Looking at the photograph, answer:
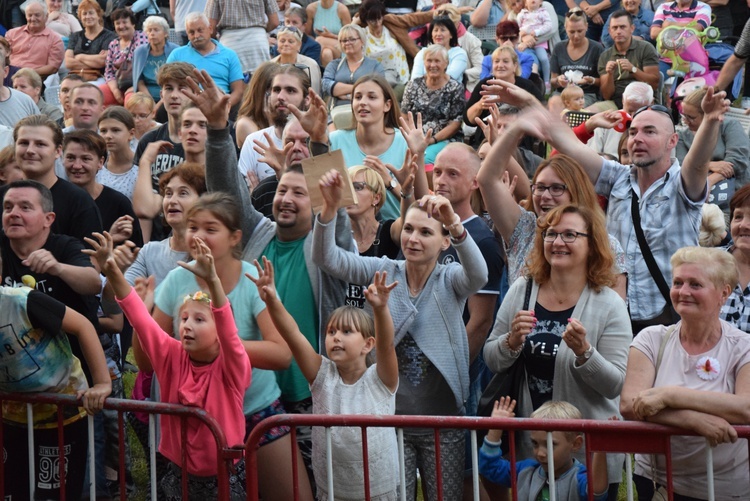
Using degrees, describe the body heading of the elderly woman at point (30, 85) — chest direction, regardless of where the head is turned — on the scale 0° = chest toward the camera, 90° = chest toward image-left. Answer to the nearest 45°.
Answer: approximately 45°

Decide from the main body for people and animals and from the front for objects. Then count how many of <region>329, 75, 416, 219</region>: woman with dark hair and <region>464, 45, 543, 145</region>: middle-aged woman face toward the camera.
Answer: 2

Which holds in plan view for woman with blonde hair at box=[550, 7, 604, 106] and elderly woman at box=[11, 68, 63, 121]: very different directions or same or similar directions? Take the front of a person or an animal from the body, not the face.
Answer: same or similar directions

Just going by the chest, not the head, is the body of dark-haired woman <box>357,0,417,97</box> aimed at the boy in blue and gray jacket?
yes

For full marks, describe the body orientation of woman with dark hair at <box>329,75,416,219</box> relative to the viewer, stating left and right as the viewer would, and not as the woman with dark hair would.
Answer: facing the viewer

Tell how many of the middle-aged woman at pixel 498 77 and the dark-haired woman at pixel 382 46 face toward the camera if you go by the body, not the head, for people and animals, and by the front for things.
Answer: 2

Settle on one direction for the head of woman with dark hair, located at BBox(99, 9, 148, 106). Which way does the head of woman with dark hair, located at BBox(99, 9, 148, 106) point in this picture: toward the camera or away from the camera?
toward the camera

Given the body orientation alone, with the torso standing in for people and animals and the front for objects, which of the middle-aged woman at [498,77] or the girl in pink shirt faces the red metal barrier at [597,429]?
the middle-aged woman

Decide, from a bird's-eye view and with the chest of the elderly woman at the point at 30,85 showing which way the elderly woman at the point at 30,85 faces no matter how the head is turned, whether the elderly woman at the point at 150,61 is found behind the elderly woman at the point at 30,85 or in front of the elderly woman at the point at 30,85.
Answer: behind

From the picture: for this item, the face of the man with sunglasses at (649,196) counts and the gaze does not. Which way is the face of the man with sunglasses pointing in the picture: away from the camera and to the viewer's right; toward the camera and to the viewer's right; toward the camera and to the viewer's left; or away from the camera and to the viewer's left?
toward the camera and to the viewer's left

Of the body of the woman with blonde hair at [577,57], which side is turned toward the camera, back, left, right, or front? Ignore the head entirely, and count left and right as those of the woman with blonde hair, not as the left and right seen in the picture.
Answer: front

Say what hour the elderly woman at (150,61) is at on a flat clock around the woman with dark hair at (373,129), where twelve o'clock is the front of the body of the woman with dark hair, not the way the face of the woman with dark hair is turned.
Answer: The elderly woman is roughly at 5 o'clock from the woman with dark hair.

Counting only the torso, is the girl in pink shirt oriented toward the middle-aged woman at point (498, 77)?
no

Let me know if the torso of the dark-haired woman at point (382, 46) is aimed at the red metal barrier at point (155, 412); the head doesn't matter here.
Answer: yes

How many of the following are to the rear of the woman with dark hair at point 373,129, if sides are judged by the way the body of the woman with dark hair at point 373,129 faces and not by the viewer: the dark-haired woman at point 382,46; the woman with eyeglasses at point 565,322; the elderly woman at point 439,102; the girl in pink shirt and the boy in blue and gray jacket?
2

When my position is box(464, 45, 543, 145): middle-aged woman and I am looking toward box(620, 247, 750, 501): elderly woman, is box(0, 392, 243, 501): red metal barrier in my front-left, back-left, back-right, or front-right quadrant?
front-right

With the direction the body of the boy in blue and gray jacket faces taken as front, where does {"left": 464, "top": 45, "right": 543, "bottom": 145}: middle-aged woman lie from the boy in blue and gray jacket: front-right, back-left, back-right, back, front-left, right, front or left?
back-right

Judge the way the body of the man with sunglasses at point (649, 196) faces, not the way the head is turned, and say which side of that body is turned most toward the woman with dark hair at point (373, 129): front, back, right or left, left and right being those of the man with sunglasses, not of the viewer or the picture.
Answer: right

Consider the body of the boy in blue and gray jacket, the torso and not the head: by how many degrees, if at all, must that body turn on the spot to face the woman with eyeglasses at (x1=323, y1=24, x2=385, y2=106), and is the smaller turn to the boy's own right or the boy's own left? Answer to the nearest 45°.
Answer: approximately 135° to the boy's own right

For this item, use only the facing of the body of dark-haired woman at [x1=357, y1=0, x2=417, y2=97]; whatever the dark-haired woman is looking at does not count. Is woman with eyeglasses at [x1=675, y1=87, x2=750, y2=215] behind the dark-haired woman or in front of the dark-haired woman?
in front

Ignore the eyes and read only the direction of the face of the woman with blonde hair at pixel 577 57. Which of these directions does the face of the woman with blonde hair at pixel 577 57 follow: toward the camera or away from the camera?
toward the camera
